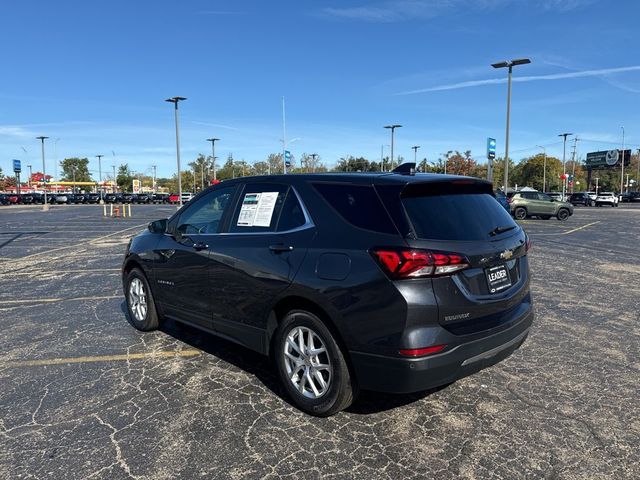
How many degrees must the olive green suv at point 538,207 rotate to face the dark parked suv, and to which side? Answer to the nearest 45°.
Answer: approximately 90° to its right

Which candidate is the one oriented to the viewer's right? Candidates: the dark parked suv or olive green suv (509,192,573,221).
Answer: the olive green suv

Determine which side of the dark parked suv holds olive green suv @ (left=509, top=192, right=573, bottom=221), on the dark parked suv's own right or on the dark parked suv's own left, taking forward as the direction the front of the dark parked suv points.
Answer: on the dark parked suv's own right

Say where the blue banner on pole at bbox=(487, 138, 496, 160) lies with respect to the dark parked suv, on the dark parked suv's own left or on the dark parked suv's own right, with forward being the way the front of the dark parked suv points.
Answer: on the dark parked suv's own right

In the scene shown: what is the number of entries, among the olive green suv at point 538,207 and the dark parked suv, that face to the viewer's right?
1

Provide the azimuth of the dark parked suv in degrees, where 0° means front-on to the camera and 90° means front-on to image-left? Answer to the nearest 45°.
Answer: approximately 135°
